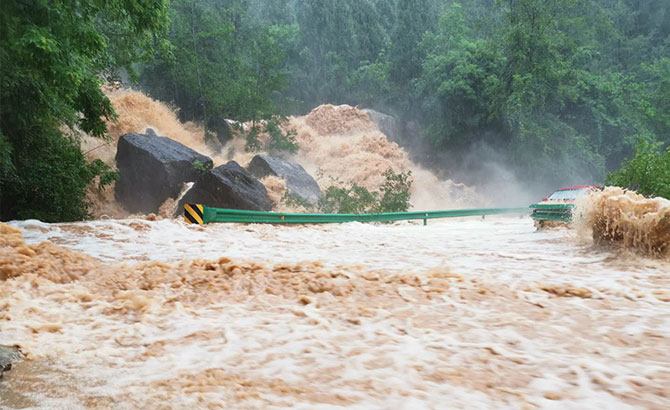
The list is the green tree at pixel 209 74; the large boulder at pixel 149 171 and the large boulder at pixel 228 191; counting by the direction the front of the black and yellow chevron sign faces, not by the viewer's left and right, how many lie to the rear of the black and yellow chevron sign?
3

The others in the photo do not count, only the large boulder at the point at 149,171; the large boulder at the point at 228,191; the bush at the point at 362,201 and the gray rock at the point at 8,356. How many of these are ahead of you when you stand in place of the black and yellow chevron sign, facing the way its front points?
1

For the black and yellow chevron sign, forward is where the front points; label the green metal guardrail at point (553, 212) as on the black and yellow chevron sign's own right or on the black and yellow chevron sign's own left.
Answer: on the black and yellow chevron sign's own left

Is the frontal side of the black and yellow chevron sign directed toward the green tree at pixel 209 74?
no

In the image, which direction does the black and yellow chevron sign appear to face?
toward the camera

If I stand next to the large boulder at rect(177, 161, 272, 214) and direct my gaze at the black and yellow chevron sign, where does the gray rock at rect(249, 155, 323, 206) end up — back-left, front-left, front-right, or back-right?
back-left

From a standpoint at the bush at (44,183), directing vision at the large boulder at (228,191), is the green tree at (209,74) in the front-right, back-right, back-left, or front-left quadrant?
front-left

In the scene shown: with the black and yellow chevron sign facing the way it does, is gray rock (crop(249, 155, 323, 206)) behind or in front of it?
behind

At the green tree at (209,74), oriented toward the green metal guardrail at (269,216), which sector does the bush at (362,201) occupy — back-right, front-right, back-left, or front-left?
front-left

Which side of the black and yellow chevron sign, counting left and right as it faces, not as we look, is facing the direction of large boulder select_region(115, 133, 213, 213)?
back

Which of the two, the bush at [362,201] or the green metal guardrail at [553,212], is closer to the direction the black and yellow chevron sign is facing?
the green metal guardrail

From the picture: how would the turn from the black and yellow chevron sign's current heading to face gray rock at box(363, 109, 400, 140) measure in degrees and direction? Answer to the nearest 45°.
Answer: approximately 135° to its left

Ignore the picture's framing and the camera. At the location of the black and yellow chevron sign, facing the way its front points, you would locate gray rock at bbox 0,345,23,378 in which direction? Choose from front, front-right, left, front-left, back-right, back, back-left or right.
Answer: front

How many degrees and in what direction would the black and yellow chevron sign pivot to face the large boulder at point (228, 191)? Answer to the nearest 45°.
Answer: approximately 180°
